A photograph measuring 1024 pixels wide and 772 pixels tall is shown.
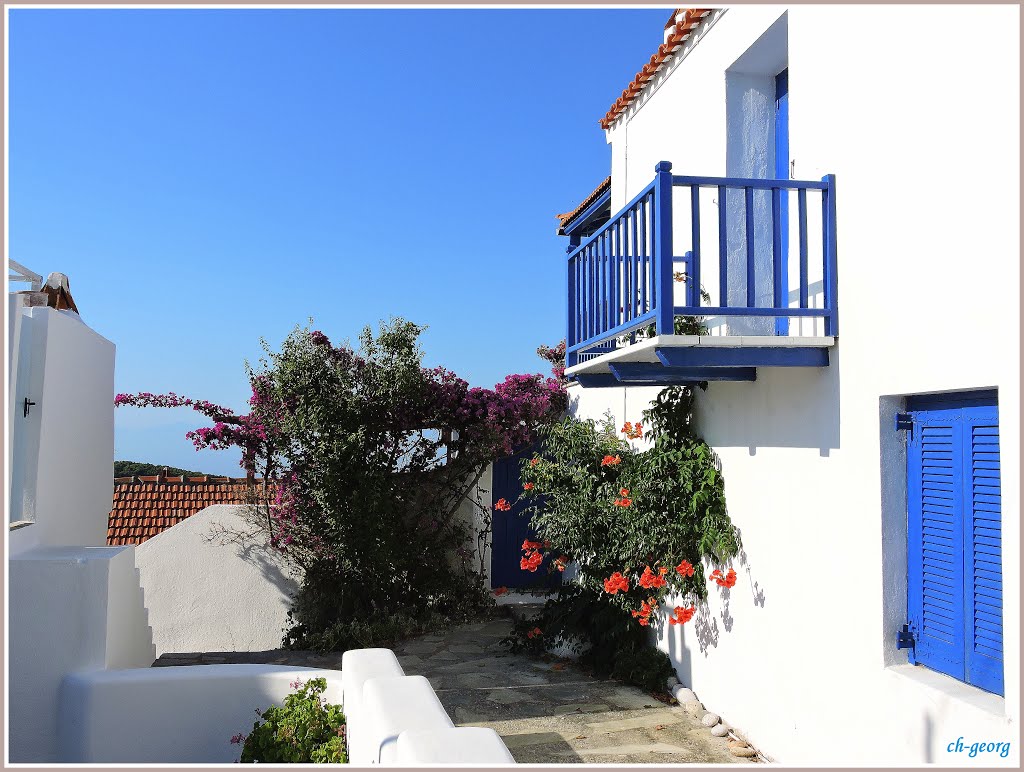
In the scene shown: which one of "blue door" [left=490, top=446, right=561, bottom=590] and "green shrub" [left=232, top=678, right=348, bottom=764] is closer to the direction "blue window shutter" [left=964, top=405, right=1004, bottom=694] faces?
the green shrub

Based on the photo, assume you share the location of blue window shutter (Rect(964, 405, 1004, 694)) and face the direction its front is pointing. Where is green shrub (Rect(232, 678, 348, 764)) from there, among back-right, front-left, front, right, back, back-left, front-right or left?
front-right

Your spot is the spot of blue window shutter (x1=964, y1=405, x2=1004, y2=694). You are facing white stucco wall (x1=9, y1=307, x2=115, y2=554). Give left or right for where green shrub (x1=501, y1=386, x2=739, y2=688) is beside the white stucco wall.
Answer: right

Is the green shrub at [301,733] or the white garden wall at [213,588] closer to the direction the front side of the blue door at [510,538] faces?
the green shrub

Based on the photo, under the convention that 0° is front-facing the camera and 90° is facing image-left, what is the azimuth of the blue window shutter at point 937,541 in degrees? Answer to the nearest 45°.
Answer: approximately 45°

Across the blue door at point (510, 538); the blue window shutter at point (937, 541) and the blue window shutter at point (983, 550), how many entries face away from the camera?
0

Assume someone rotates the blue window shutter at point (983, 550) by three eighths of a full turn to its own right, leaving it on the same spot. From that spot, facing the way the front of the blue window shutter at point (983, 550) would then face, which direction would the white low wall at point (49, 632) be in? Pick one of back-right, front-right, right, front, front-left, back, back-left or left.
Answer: left

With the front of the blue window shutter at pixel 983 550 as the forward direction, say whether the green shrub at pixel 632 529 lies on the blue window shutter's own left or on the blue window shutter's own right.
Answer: on the blue window shutter's own right

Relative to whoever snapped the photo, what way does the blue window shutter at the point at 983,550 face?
facing the viewer and to the left of the viewer

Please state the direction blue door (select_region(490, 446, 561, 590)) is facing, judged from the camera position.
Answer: facing the viewer

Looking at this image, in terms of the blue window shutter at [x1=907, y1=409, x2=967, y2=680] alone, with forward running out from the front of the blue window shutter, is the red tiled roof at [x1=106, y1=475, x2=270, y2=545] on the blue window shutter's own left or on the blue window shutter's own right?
on the blue window shutter's own right

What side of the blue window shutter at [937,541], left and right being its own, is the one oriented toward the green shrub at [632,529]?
right

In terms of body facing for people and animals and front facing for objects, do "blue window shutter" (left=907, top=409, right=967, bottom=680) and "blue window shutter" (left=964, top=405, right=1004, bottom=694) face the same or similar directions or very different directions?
same or similar directions
